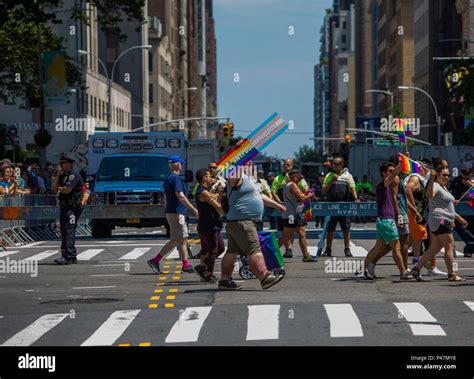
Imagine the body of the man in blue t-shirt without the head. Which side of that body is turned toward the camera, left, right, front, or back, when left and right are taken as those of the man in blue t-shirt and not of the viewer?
right

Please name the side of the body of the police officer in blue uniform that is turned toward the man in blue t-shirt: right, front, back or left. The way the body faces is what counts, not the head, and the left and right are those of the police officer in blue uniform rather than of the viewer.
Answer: left

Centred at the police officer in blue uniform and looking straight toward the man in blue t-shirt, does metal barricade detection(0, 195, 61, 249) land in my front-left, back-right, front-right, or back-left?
back-left

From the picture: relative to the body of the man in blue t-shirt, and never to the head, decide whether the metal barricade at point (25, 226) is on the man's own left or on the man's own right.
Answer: on the man's own left
